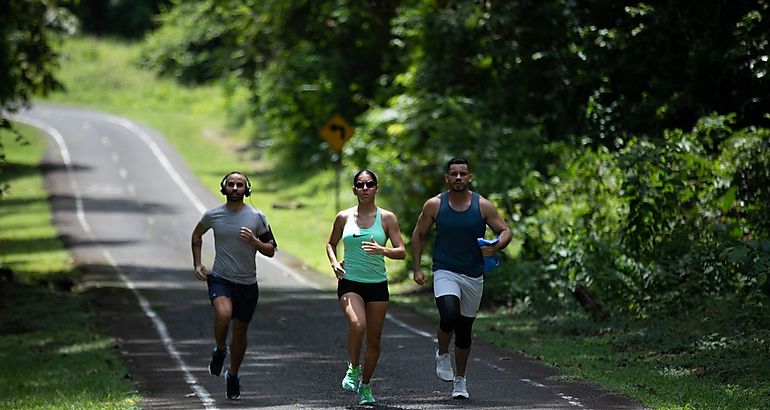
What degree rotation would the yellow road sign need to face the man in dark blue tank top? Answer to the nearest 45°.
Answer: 0° — it already faces them

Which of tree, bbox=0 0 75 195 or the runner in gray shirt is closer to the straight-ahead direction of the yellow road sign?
the runner in gray shirt

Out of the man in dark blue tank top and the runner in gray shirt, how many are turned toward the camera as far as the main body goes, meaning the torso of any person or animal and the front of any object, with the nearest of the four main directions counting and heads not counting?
2

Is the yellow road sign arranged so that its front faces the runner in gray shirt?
yes

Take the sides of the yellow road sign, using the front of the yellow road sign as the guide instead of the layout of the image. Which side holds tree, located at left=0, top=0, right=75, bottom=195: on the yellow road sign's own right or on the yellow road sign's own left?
on the yellow road sign's own right

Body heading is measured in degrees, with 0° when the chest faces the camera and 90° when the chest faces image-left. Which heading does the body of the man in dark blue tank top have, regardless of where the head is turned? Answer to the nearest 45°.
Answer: approximately 0°

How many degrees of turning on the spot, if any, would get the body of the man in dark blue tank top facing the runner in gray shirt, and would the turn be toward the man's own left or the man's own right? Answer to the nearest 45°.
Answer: approximately 90° to the man's own right

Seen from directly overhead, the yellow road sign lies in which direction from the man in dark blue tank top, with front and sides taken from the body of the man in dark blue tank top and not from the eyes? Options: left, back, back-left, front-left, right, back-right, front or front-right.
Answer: back

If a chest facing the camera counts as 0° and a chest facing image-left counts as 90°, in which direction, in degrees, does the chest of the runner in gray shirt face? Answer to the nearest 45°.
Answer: approximately 0°
